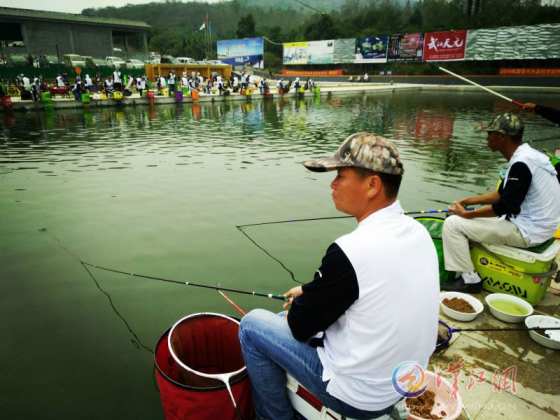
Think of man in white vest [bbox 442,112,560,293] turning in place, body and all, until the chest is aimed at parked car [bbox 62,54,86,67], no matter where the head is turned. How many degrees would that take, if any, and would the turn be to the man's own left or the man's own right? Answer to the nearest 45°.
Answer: approximately 45° to the man's own right

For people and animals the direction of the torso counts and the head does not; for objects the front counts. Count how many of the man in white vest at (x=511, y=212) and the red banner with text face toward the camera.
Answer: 1

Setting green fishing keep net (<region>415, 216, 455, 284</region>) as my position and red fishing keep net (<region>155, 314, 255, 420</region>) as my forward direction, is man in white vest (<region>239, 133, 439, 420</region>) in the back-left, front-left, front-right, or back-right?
front-left

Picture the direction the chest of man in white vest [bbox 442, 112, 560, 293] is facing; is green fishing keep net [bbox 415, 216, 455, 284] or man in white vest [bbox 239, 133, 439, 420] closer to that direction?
the green fishing keep net

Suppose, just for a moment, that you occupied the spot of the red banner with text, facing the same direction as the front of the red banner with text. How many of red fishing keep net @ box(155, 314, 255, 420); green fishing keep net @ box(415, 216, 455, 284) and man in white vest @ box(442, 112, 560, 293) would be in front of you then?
3

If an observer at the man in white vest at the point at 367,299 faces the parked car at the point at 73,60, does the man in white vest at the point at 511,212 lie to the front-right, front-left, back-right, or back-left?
front-right

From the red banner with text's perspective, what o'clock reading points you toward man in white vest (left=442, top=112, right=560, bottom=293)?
The man in white vest is roughly at 12 o'clock from the red banner with text.

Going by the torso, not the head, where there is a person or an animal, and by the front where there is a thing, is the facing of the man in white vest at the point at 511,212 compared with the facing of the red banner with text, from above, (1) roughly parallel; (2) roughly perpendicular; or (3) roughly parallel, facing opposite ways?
roughly perpendicular

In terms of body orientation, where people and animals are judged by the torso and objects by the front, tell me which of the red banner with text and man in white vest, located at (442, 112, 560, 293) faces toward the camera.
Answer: the red banner with text

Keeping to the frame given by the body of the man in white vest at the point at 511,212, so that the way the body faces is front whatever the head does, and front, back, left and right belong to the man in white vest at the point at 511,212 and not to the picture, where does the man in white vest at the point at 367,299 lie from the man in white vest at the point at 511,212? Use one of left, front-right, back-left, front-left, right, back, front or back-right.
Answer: left

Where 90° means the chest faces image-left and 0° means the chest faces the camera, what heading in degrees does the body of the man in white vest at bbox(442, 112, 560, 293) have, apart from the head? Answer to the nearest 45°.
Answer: approximately 90°

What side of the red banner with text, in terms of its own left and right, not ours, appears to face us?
front

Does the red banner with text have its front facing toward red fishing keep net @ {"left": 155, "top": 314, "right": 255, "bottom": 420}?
yes

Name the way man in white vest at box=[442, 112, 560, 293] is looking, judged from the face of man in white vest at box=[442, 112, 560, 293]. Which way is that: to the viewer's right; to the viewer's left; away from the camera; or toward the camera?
to the viewer's left
